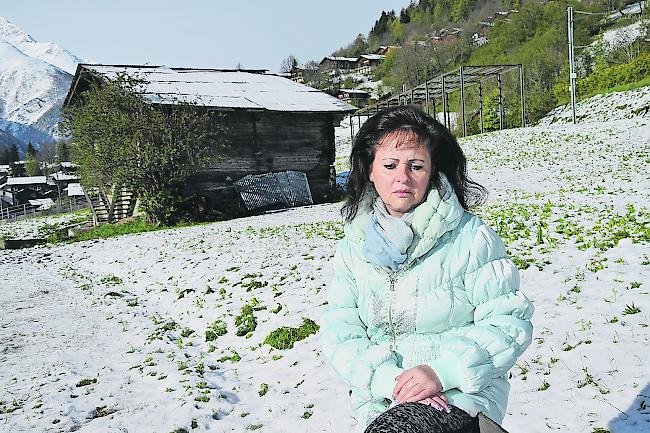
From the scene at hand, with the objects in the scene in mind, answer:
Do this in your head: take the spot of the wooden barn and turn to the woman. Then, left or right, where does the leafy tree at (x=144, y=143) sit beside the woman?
right

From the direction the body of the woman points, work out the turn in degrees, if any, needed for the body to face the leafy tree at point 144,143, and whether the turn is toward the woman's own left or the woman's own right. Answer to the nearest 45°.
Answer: approximately 90° to the woman's own right

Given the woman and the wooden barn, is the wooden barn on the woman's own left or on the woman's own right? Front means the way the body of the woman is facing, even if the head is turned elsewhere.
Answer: on the woman's own right

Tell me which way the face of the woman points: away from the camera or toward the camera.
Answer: toward the camera

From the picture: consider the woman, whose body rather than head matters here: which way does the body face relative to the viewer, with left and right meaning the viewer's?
facing the viewer and to the left of the viewer

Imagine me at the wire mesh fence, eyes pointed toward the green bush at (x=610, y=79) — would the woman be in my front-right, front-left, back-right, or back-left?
back-right

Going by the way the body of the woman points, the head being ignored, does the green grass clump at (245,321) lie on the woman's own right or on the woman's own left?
on the woman's own right

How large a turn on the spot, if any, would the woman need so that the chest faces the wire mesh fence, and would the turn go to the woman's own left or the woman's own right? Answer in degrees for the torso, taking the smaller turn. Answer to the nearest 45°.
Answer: approximately 135° to the woman's own right
